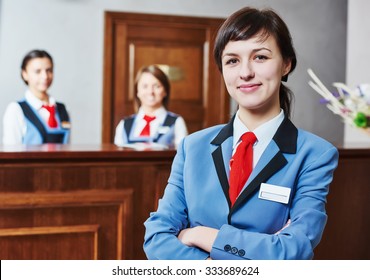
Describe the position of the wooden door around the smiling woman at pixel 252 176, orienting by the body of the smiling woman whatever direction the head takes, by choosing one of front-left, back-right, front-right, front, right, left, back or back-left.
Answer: back-right

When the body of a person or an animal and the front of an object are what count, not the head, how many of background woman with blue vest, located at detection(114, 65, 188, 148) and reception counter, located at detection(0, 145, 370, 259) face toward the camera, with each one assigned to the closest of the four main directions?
2

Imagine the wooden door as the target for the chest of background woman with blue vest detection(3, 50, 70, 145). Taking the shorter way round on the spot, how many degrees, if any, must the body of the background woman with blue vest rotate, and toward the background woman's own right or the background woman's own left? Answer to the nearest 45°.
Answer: approximately 90° to the background woman's own left

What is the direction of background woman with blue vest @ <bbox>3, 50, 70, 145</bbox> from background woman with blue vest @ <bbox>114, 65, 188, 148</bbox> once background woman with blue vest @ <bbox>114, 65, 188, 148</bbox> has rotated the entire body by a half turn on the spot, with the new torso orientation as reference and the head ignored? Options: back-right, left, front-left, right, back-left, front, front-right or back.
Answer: left

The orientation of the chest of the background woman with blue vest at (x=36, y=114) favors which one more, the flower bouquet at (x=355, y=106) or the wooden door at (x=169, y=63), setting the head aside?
the flower bouquet

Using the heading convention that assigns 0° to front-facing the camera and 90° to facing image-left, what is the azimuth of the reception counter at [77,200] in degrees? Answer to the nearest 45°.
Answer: approximately 0°
